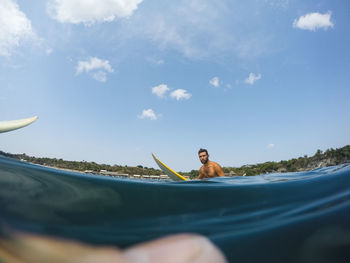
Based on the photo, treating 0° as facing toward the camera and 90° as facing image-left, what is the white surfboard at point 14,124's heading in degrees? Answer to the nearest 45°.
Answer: approximately 270°

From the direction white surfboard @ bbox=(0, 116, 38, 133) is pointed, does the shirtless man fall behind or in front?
in front

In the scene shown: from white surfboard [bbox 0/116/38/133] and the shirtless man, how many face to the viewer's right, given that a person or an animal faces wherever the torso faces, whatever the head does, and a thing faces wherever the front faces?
1

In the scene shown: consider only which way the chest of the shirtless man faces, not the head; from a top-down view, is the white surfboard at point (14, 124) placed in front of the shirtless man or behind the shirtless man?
in front

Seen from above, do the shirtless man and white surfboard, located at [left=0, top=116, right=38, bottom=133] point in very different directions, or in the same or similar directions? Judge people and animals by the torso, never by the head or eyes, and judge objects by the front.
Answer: very different directions

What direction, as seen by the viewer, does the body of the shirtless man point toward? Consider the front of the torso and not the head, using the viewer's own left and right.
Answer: facing the viewer and to the left of the viewer
